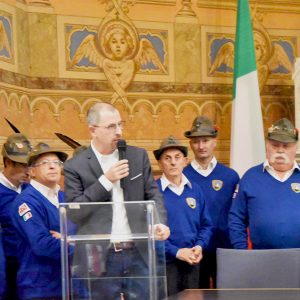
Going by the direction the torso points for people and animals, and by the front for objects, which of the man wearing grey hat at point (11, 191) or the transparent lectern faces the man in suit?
the man wearing grey hat

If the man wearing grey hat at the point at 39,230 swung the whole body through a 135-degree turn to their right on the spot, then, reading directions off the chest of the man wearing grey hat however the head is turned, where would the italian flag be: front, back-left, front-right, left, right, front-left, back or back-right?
back-right

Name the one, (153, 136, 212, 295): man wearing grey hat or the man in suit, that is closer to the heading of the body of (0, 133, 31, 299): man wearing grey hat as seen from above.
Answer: the man in suit

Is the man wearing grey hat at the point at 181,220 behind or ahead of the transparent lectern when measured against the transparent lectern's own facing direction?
behind

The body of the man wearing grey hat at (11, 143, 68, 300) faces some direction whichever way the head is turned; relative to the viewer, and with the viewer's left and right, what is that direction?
facing the viewer and to the right of the viewer

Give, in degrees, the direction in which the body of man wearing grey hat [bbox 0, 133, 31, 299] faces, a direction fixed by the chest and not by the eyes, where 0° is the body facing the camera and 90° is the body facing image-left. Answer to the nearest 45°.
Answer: approximately 315°

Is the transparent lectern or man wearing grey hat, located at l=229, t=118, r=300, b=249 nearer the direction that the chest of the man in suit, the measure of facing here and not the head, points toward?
the transparent lectern

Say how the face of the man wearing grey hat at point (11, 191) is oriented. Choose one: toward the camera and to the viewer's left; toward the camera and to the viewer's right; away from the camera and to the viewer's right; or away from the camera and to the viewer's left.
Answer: toward the camera and to the viewer's right

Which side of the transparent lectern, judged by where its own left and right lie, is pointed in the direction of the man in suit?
back

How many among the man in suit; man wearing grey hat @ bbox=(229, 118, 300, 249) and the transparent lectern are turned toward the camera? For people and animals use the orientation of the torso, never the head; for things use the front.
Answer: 3

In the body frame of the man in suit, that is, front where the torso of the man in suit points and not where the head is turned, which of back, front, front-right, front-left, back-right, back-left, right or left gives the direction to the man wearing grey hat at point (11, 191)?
back-right
